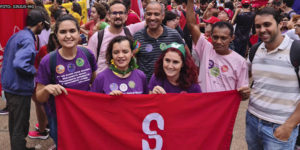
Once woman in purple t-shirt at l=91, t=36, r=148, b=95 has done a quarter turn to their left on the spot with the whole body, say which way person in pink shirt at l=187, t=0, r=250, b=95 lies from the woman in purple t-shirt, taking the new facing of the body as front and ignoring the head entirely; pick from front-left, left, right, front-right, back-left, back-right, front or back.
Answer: front

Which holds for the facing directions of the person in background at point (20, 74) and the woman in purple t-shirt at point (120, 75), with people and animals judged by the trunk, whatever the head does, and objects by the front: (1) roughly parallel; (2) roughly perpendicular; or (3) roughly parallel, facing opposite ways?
roughly perpendicular

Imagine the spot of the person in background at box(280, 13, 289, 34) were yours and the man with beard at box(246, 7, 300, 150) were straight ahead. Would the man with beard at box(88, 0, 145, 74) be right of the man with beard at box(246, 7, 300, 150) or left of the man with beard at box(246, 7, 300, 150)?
right

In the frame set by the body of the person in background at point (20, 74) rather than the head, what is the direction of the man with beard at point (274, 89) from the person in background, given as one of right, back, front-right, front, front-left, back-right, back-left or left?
front-right

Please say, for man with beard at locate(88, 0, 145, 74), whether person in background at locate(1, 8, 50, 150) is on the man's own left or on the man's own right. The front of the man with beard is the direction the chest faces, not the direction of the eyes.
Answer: on the man's own right

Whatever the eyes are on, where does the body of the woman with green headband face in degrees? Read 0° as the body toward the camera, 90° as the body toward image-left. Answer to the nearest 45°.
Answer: approximately 45°

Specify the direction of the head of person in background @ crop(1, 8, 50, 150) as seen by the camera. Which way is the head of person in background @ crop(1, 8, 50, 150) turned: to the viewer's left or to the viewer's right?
to the viewer's right

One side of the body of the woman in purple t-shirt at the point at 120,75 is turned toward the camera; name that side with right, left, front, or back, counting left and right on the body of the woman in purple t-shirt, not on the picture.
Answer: front

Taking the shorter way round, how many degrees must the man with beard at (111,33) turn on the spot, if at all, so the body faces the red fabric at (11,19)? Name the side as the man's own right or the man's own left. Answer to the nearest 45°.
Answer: approximately 90° to the man's own right

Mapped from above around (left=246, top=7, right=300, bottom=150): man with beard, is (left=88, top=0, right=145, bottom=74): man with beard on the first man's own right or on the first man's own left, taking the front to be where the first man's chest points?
on the first man's own right

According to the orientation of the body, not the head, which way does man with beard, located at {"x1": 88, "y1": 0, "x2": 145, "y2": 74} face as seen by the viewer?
toward the camera

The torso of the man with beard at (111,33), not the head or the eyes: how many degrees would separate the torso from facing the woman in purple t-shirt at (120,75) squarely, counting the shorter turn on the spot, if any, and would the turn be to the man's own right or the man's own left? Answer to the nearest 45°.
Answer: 0° — they already face them
